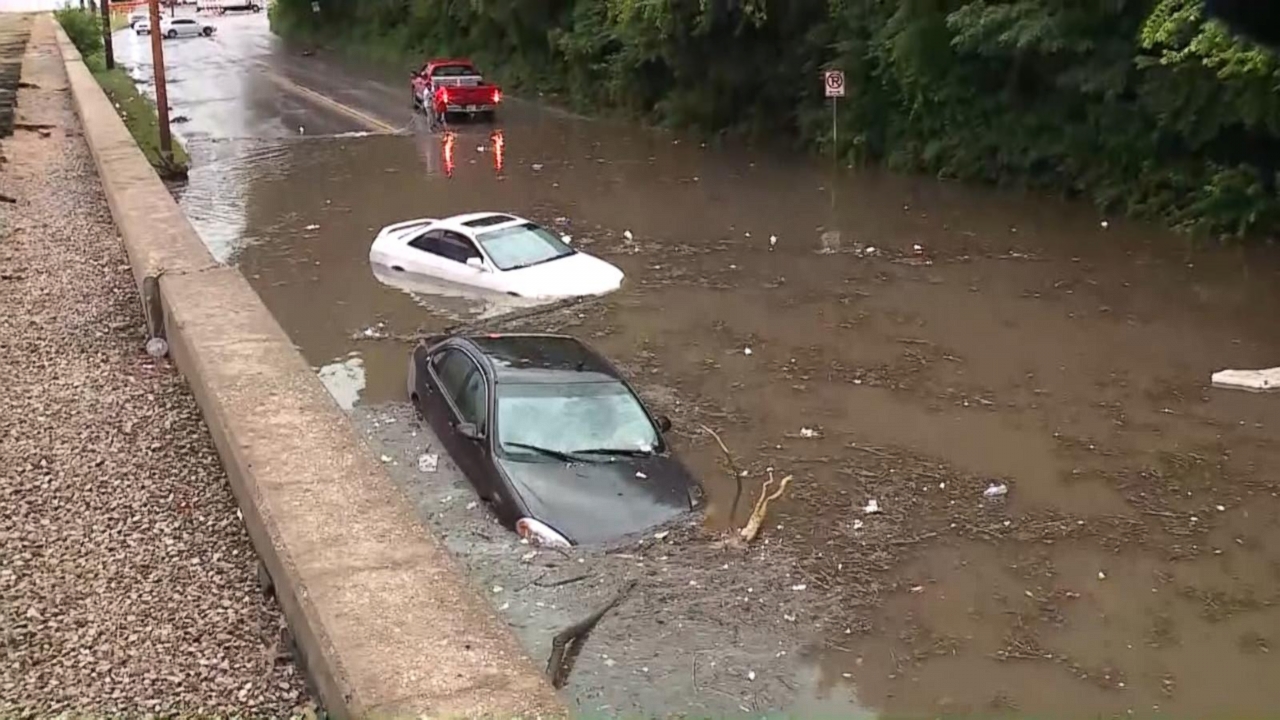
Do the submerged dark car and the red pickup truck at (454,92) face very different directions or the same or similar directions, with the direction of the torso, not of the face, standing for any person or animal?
very different directions

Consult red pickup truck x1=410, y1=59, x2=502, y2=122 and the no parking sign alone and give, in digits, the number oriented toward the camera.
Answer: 1

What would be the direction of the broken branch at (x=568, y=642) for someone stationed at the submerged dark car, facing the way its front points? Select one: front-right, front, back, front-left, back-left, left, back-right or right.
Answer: front-right

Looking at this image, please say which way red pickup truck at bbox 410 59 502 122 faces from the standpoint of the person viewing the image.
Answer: facing away from the viewer and to the left of the viewer

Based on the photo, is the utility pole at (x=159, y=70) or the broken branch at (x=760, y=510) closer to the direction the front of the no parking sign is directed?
the broken branch

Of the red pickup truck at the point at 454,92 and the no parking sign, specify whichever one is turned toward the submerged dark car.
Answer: the no parking sign

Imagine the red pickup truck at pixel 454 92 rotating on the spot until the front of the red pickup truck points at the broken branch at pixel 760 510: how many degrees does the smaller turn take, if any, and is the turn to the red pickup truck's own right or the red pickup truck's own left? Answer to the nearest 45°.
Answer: approximately 135° to the red pickup truck's own left

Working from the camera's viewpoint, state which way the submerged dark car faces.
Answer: facing the viewer and to the right of the viewer

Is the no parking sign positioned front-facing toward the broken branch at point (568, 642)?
yes

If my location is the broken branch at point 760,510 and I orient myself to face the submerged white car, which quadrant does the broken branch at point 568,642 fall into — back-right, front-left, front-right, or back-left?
back-left

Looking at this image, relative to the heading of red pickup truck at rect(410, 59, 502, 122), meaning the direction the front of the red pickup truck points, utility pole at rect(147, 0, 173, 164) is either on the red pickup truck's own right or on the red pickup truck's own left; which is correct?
on the red pickup truck's own left

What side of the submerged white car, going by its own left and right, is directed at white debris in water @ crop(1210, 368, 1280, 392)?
front

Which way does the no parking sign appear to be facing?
toward the camera

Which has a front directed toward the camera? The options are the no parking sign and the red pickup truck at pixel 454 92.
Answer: the no parking sign
